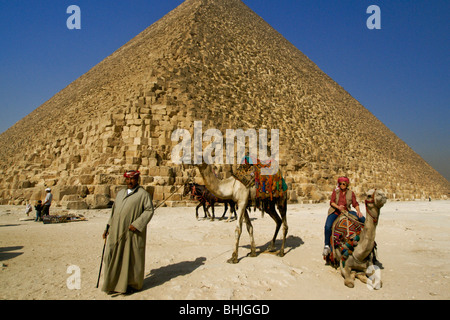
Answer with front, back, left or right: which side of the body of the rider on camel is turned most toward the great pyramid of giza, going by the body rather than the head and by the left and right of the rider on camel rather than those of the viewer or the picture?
back

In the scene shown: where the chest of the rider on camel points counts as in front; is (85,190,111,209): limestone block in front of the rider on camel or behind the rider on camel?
behind

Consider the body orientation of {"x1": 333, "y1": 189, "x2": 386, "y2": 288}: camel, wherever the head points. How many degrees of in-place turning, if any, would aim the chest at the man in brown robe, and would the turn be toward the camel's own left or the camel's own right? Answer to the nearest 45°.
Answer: approximately 90° to the camel's own right

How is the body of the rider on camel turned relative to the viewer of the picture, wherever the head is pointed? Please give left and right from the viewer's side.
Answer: facing the viewer and to the right of the viewer

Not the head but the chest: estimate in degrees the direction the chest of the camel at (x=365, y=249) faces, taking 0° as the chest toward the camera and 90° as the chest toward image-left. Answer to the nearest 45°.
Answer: approximately 315°

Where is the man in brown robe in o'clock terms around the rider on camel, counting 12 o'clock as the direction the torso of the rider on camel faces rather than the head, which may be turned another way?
The man in brown robe is roughly at 3 o'clock from the rider on camel.
